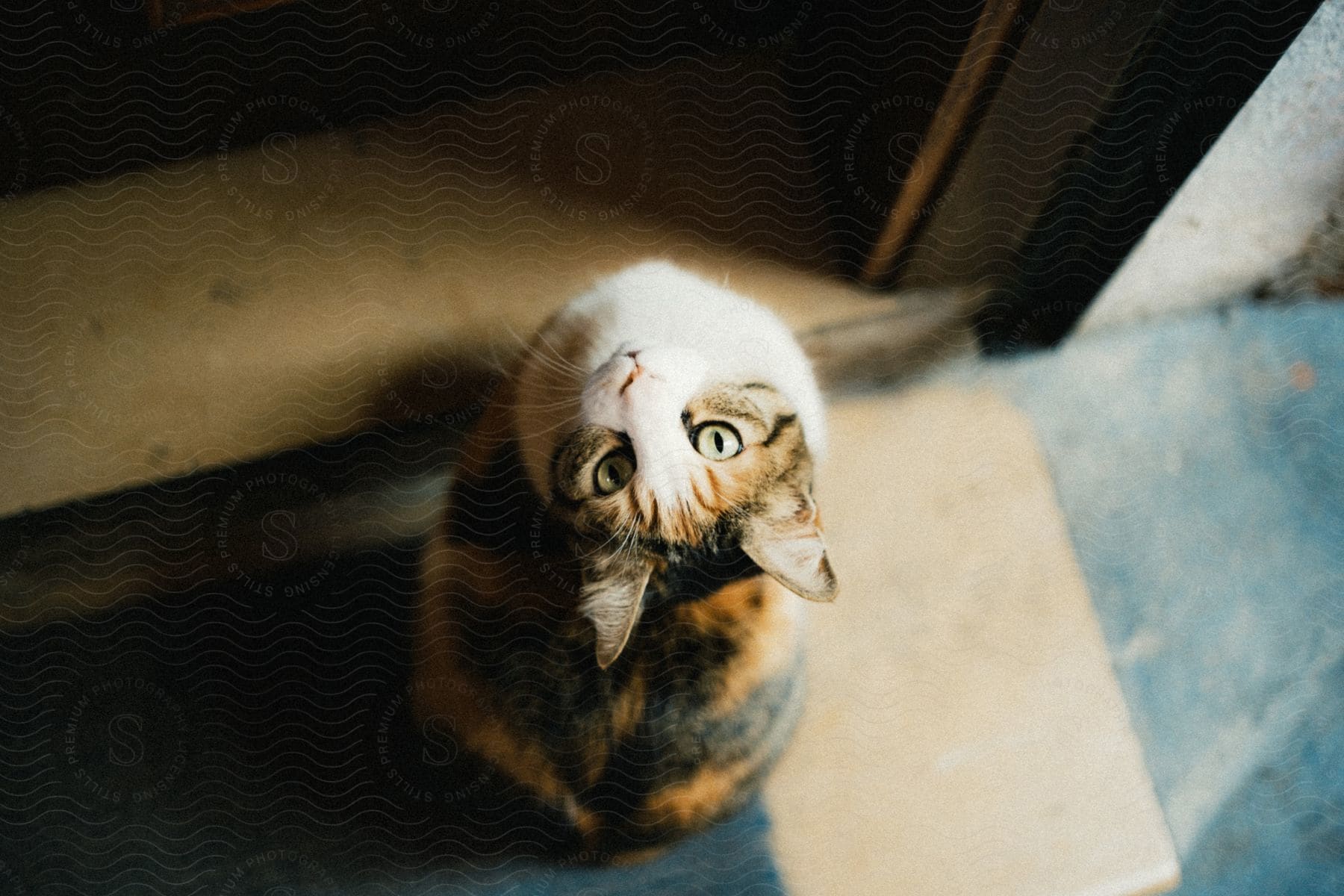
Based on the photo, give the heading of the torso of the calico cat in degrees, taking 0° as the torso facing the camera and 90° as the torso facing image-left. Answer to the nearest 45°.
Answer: approximately 180°
